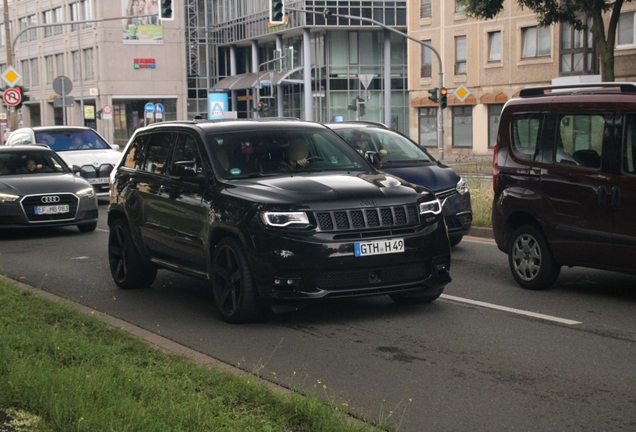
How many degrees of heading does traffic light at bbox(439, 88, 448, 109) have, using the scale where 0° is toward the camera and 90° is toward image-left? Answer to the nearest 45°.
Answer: approximately 0°

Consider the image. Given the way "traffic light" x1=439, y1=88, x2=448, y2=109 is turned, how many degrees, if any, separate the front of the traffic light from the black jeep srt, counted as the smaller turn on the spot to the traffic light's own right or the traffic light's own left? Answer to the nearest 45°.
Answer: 0° — it already faces it

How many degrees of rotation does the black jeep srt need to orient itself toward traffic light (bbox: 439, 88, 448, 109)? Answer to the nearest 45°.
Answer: approximately 135° to its left

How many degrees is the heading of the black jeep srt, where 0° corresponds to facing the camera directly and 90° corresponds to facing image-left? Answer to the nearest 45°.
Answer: approximately 315°

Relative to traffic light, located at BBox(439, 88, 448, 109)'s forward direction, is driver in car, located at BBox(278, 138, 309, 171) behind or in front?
in front

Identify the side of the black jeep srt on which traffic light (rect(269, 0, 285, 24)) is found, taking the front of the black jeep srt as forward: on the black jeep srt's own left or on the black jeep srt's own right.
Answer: on the black jeep srt's own left

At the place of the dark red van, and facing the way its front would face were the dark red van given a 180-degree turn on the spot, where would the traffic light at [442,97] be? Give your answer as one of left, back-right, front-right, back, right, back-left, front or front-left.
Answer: front-right

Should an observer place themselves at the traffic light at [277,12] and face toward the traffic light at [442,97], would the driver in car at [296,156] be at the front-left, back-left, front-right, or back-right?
back-right

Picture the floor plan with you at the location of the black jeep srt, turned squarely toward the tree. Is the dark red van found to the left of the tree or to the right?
right

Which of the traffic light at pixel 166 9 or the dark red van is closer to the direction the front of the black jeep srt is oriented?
the dark red van

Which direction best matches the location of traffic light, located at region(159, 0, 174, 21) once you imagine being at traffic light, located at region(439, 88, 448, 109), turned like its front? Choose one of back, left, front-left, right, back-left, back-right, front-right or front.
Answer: front-right

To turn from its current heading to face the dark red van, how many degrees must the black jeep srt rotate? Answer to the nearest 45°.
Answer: approximately 45° to its left
